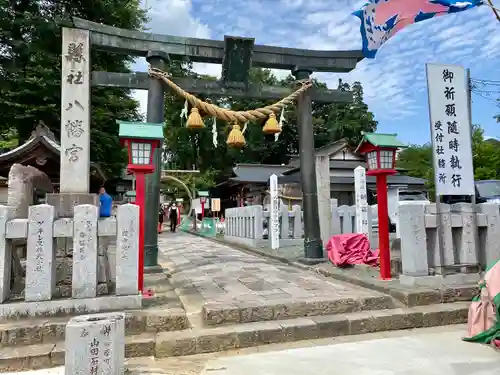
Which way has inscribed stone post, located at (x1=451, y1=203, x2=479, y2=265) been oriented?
toward the camera

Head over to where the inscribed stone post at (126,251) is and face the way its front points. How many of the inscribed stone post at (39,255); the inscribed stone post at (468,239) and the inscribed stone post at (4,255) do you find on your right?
2

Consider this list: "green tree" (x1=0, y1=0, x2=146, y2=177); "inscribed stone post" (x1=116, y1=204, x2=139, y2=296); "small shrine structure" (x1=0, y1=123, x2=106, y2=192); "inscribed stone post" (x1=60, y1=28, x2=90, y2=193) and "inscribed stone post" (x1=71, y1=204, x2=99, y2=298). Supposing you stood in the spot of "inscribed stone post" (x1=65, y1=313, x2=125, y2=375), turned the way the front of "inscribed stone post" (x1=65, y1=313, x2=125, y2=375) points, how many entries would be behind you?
5

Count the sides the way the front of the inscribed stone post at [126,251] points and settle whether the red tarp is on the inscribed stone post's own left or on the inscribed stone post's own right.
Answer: on the inscribed stone post's own left

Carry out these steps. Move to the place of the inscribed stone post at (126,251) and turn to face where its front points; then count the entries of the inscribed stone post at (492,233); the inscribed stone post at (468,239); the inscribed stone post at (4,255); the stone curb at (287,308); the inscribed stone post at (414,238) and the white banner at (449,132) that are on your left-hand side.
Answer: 5

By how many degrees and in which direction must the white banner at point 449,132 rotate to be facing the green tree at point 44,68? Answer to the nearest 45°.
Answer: approximately 90° to its right

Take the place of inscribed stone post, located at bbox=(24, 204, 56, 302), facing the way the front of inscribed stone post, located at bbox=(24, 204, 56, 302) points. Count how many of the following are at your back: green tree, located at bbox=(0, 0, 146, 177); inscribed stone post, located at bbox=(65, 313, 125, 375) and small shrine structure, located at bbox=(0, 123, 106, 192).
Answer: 2

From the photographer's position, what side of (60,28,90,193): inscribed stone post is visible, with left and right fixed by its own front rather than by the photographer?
front

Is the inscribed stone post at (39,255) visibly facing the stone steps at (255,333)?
no

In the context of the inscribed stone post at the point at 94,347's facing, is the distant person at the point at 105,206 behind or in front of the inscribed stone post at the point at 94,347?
behind

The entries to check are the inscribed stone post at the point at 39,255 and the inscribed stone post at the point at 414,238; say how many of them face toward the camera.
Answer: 2

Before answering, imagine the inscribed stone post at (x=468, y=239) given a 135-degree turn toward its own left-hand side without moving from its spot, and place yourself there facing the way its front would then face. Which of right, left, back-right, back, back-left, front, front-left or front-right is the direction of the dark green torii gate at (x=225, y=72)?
back-left

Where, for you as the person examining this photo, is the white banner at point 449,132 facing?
facing the viewer

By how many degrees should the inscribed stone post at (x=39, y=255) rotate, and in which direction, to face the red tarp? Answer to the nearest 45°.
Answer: approximately 90° to its left

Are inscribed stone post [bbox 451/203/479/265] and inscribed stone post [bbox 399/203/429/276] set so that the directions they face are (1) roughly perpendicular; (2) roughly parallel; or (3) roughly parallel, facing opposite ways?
roughly parallel

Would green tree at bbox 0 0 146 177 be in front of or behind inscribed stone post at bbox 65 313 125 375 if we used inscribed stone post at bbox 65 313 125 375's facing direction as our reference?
behind

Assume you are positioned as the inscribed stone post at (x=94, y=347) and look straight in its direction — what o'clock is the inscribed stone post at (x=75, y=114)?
the inscribed stone post at (x=75, y=114) is roughly at 6 o'clock from the inscribed stone post at (x=94, y=347).
